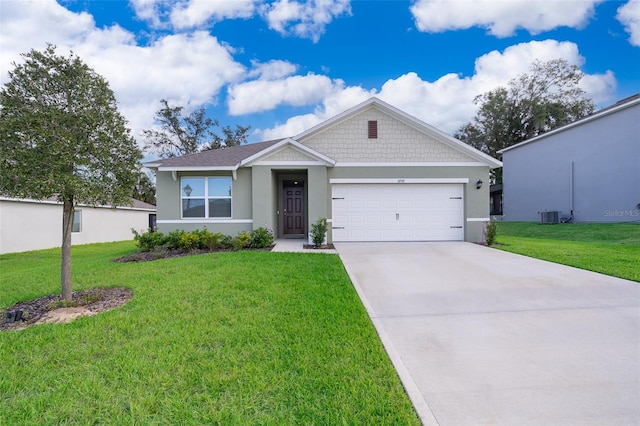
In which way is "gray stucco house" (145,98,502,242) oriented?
toward the camera

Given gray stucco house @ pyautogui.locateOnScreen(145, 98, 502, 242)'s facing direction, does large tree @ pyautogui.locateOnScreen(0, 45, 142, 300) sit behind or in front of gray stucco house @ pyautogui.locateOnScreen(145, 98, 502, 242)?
in front

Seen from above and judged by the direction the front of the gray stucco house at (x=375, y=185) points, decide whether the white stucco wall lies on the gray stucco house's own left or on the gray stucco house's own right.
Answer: on the gray stucco house's own right

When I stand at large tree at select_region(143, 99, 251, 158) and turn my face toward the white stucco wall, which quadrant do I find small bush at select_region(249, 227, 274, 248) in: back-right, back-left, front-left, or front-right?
front-left

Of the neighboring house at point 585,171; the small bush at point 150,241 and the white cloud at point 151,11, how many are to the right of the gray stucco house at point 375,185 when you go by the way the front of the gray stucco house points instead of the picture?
2

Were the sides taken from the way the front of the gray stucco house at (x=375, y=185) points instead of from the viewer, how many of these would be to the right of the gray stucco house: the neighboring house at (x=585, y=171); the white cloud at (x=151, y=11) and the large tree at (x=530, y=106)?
1

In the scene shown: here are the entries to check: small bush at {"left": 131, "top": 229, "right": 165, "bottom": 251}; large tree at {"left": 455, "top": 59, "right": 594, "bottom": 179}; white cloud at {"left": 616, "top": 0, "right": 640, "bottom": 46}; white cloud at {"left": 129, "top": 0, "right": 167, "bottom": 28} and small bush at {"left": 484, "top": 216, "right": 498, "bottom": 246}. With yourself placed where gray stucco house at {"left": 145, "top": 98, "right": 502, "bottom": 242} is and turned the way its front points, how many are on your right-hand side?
2

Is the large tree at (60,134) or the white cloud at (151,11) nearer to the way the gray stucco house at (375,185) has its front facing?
the large tree

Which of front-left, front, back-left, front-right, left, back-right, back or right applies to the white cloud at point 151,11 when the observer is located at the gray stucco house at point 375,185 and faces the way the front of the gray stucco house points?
right

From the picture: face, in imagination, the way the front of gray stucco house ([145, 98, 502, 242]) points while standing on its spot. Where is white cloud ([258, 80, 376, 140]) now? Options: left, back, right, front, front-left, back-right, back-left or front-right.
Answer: back

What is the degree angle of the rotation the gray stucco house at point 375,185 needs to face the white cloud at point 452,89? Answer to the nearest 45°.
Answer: approximately 135° to its left
